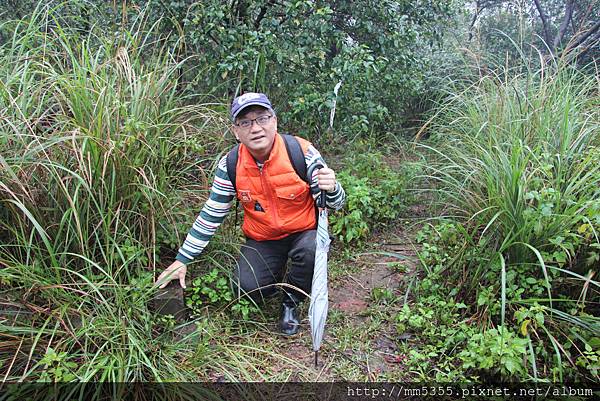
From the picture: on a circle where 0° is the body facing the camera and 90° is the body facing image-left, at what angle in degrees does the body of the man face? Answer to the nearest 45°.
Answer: approximately 0°

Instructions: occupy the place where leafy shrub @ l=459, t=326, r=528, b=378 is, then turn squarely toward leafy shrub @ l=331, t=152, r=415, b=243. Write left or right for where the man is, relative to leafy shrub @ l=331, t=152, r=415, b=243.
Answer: left

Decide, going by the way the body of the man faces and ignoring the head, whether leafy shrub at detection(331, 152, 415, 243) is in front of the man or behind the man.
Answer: behind

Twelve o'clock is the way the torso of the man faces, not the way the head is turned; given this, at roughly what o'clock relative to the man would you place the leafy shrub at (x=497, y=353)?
The leafy shrub is roughly at 10 o'clock from the man.
